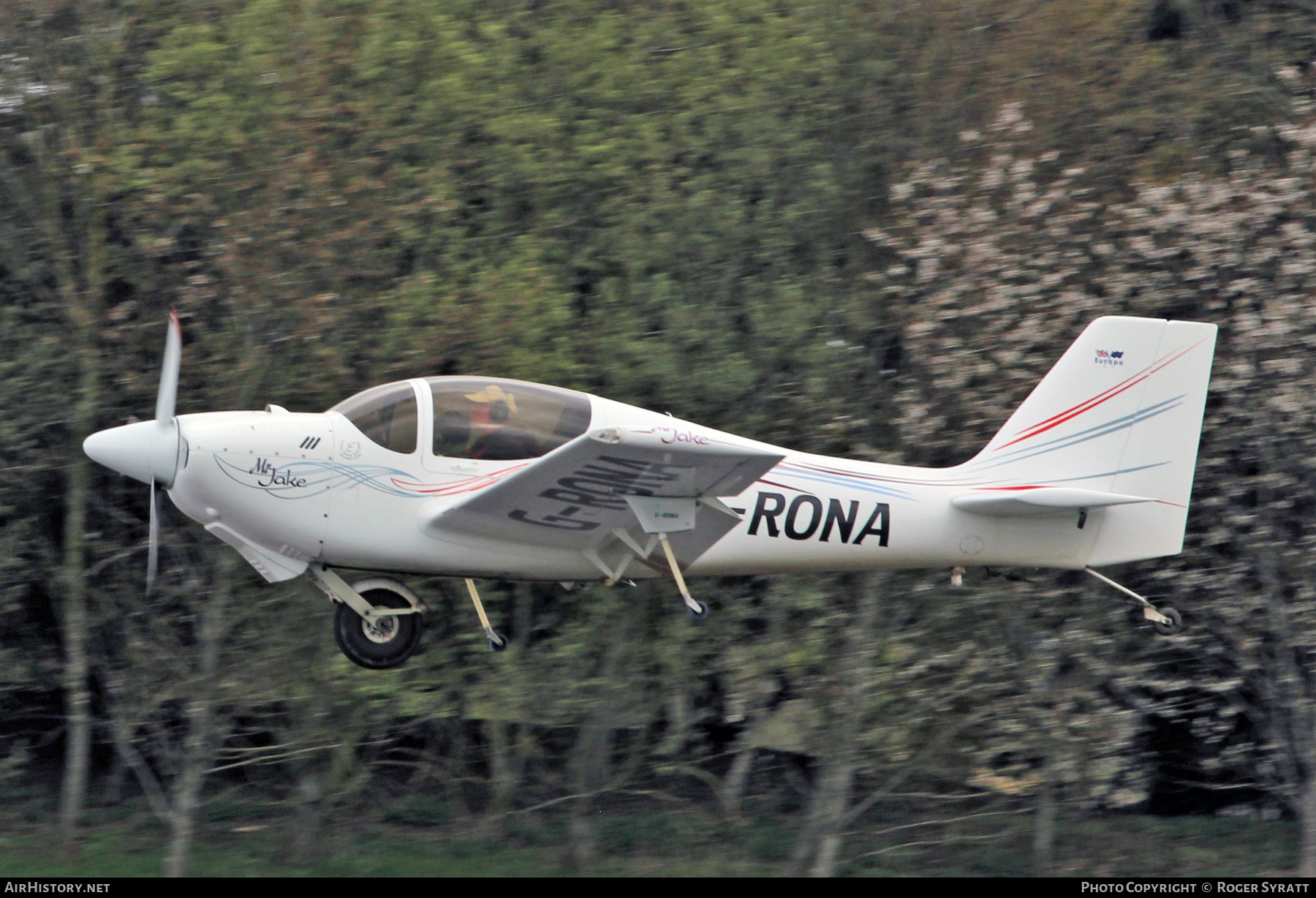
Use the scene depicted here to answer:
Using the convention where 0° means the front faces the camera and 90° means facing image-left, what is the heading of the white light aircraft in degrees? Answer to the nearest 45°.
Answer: approximately 90°

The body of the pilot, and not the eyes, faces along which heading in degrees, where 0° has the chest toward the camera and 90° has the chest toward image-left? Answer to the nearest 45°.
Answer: approximately 90°
